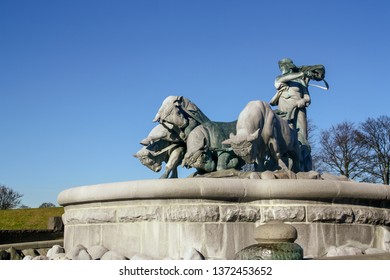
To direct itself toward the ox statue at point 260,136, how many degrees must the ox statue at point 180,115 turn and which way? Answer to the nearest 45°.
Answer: approximately 135° to its left

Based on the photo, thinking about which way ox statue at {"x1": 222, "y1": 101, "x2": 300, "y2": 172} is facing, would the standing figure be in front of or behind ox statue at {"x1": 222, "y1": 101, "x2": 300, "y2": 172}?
behind

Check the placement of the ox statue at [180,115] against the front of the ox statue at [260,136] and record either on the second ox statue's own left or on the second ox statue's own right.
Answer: on the second ox statue's own right

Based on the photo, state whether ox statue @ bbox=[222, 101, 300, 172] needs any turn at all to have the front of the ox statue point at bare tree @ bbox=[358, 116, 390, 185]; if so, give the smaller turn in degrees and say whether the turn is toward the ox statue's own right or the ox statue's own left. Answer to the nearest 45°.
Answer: approximately 135° to the ox statue's own right

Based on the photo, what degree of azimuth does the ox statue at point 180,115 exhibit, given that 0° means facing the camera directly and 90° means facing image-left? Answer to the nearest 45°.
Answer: approximately 90°
